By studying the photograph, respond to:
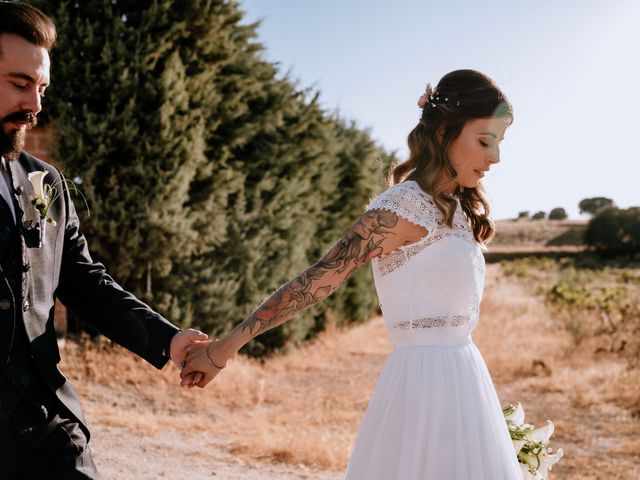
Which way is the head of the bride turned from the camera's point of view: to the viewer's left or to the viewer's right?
to the viewer's right

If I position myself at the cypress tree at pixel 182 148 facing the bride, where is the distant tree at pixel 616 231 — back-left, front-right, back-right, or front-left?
back-left

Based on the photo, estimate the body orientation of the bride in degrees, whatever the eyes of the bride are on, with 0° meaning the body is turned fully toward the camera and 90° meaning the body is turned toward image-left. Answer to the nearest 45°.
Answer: approximately 315°

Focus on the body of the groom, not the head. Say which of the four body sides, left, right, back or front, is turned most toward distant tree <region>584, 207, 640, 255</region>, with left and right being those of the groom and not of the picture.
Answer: left

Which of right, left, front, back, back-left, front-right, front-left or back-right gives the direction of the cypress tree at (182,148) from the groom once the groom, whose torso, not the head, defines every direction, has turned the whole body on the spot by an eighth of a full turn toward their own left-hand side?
left

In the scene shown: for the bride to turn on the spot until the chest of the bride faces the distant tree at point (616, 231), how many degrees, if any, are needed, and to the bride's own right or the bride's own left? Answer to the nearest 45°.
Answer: approximately 135° to the bride's own left

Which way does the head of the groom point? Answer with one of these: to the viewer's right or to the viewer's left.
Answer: to the viewer's right

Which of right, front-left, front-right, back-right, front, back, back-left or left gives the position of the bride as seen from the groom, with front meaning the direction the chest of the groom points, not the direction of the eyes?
front-left

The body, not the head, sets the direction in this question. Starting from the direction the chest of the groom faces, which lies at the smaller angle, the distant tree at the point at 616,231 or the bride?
the bride

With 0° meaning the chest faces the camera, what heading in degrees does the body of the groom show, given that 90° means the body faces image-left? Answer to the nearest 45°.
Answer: approximately 315°
